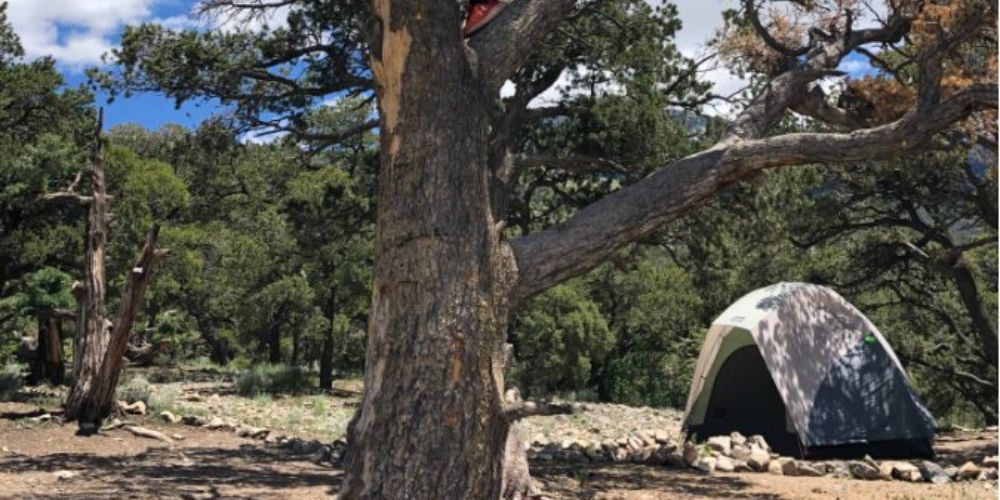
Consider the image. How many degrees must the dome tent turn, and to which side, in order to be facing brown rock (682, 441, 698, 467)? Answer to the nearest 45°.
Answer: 0° — it already faces it

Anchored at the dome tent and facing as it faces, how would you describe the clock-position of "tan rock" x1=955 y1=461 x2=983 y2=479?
The tan rock is roughly at 9 o'clock from the dome tent.

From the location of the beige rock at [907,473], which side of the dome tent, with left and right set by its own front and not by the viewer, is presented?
left

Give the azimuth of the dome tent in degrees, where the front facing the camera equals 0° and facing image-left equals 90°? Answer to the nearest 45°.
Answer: approximately 45°

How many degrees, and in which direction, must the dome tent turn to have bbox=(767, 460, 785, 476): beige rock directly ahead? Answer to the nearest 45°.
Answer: approximately 45° to its left

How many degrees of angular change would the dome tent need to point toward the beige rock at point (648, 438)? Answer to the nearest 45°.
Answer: approximately 45° to its right

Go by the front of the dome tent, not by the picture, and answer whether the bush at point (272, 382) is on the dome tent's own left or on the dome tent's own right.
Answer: on the dome tent's own right

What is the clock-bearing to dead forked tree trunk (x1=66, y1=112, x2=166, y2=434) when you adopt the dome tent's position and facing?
The dead forked tree trunk is roughly at 1 o'clock from the dome tent.

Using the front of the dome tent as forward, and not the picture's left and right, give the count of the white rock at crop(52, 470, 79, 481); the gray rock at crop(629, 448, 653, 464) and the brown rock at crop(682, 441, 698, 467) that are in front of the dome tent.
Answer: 3

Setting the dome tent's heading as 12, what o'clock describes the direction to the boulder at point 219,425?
The boulder is roughly at 1 o'clock from the dome tent.
